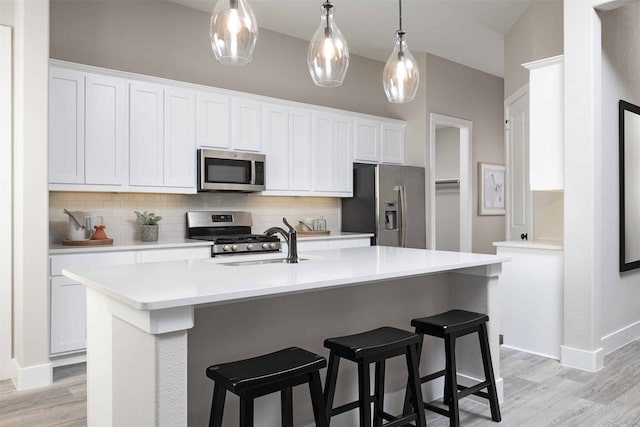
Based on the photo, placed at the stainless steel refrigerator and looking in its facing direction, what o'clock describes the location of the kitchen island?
The kitchen island is roughly at 2 o'clock from the stainless steel refrigerator.

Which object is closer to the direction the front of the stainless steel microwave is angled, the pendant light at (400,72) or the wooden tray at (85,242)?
the pendant light

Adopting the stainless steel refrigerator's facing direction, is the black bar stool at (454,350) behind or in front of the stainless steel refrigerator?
in front

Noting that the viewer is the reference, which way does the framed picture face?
facing the viewer and to the right of the viewer

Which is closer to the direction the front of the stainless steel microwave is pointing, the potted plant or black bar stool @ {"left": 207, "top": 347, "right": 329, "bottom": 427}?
the black bar stool

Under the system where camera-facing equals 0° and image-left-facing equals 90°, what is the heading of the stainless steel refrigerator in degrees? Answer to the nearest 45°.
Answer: approximately 315°

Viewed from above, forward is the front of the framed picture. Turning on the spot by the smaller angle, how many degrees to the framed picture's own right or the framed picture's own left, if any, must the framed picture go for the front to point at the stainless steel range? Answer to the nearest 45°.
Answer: approximately 90° to the framed picture's own right

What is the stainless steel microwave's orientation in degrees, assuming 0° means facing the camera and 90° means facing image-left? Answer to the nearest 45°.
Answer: approximately 315°

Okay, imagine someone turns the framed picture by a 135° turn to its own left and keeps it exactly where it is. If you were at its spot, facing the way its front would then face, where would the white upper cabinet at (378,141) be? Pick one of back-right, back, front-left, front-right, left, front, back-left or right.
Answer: back-left

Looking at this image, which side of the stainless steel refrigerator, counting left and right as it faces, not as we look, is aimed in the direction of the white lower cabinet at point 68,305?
right

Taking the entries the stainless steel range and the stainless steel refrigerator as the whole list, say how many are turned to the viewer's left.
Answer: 0
